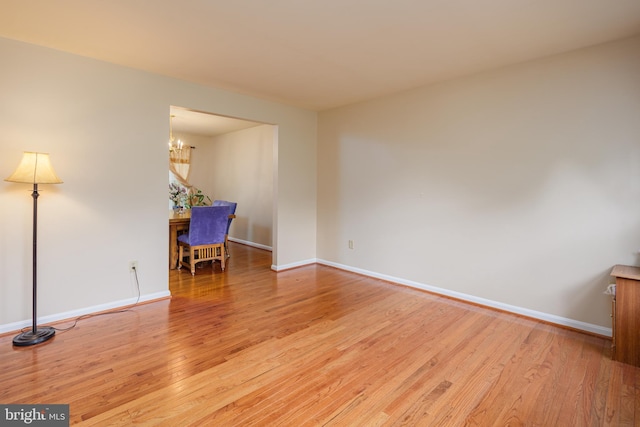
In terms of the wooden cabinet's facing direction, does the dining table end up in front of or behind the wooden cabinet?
in front

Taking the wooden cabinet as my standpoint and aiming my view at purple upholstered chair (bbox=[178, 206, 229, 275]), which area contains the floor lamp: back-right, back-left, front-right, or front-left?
front-left

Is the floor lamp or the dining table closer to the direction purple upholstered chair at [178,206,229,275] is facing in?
the dining table

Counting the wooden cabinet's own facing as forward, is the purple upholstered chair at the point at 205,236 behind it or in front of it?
in front

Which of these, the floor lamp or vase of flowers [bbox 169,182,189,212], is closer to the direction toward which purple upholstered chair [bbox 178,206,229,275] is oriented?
the vase of flowers

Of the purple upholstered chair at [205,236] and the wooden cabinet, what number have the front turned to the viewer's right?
0

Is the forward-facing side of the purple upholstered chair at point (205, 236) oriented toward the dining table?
yes

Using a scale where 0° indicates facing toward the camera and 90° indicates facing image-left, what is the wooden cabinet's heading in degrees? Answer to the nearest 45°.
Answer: approximately 90°

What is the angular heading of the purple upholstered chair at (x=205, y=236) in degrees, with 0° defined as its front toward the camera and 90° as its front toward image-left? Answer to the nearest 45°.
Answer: approximately 135°

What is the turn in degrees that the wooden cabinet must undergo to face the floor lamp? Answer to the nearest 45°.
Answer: approximately 45° to its left

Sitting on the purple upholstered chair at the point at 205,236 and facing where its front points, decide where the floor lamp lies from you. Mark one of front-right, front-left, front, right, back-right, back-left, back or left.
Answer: left

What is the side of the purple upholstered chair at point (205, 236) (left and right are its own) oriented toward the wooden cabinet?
back
